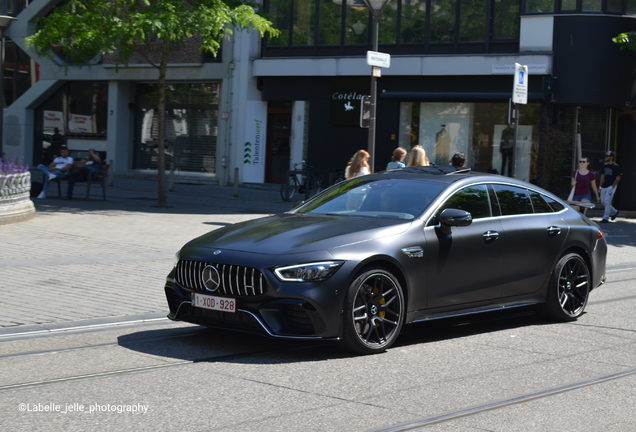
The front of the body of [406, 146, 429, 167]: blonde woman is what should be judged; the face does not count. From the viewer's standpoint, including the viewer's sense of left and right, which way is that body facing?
facing away from the viewer

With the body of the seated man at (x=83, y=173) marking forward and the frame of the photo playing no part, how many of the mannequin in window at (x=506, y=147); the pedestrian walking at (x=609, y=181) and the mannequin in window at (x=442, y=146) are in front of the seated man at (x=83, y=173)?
0

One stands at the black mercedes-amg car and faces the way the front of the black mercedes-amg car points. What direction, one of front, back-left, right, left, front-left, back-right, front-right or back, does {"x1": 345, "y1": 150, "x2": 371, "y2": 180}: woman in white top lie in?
back-right

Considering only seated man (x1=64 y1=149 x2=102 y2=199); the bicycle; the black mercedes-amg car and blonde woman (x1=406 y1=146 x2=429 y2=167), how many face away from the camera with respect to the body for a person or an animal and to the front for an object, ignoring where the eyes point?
1

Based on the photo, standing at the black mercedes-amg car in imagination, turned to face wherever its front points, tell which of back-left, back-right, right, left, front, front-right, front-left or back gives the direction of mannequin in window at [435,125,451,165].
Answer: back-right

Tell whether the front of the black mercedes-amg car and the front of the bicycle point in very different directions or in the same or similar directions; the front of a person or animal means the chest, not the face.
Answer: same or similar directions

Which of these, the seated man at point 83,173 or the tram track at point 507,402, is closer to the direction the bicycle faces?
the seated man

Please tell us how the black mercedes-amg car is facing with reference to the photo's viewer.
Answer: facing the viewer and to the left of the viewer
